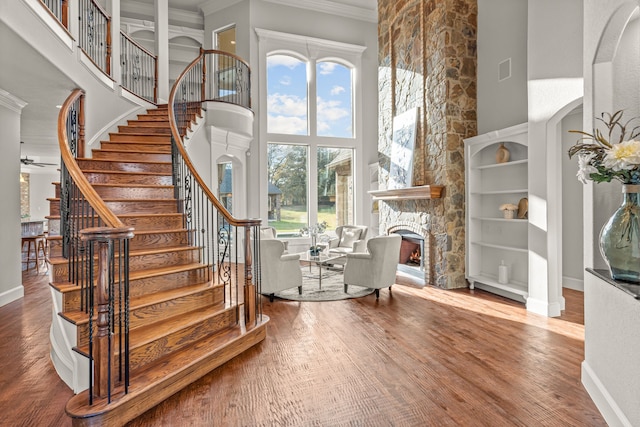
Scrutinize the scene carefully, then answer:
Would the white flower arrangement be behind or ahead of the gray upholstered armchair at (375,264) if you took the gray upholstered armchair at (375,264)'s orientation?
behind

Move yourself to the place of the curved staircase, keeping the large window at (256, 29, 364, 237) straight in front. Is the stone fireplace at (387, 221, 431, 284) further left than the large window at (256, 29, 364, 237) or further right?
right

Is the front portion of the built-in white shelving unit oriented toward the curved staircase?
yes

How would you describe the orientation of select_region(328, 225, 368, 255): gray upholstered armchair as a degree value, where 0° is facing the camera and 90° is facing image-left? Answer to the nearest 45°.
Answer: approximately 45°

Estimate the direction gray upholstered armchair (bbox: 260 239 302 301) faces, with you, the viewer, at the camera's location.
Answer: facing away from the viewer and to the right of the viewer

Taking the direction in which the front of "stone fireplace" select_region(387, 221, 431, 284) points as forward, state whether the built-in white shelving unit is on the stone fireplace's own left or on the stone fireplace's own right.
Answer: on the stone fireplace's own left
